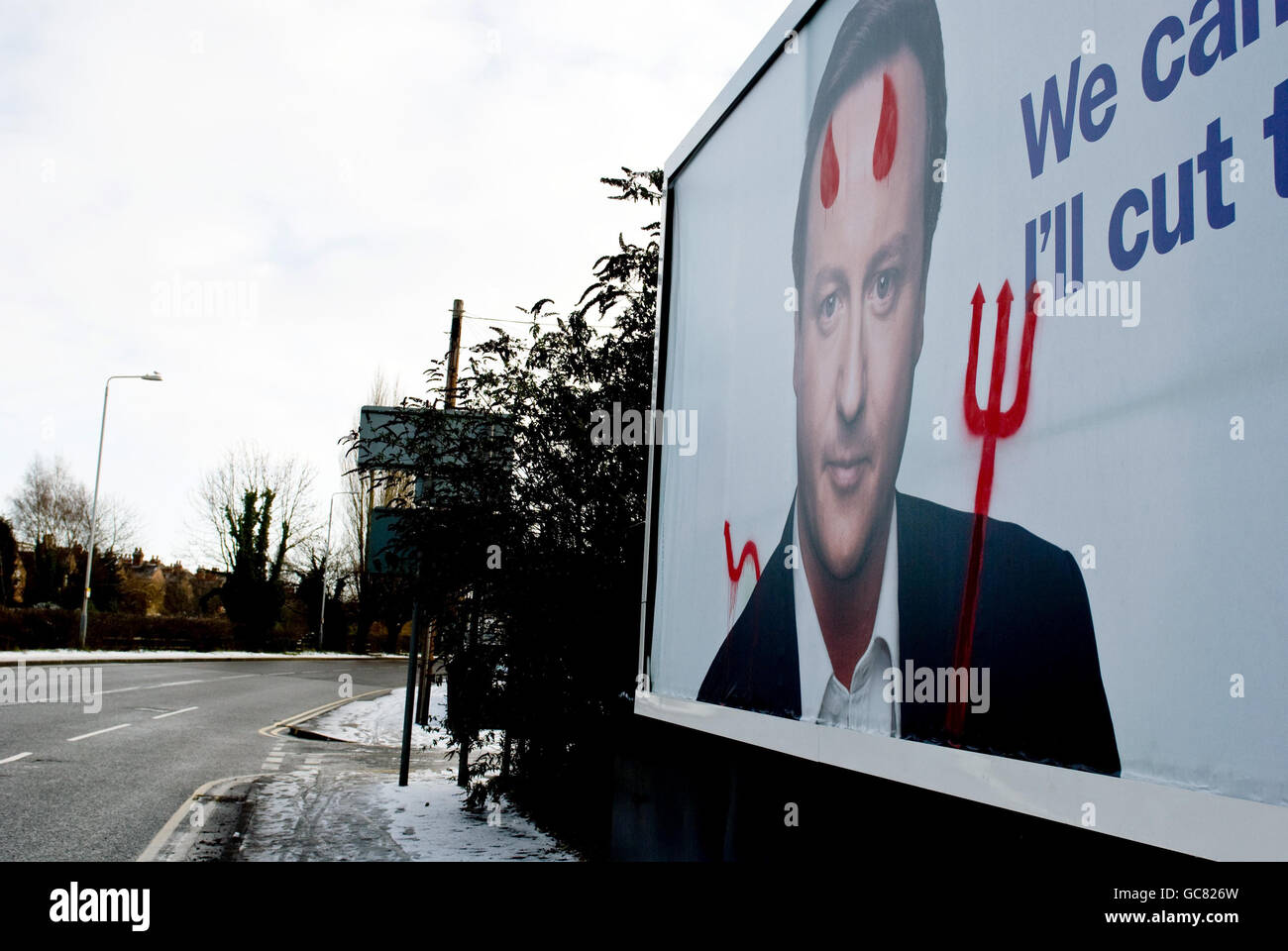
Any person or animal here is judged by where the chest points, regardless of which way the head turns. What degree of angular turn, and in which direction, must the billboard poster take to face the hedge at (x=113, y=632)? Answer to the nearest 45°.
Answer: approximately 90° to its right

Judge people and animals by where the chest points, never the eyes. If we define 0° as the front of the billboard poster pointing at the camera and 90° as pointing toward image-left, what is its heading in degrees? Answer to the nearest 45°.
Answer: approximately 45°
